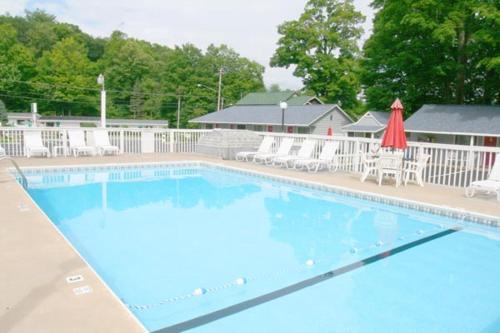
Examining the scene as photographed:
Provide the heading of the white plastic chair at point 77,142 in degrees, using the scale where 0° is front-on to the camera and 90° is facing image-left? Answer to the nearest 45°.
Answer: approximately 315°

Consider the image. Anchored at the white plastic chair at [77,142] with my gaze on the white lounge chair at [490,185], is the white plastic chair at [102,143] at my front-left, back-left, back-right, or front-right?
front-left

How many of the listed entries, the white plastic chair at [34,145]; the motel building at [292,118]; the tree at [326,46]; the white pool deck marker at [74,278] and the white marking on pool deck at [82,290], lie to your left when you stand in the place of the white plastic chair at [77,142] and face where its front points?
2

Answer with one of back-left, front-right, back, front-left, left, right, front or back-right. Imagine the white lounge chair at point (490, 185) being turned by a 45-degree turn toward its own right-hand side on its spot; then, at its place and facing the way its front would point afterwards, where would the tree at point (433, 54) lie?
front-right

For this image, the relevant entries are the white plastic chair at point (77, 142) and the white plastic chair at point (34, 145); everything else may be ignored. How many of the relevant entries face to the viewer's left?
0

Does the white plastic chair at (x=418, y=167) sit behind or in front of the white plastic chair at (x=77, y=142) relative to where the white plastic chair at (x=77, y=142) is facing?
in front

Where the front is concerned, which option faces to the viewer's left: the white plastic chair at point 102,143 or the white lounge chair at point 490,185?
the white lounge chair

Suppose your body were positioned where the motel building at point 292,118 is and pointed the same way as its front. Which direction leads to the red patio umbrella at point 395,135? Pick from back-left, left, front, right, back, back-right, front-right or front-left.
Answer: front-left

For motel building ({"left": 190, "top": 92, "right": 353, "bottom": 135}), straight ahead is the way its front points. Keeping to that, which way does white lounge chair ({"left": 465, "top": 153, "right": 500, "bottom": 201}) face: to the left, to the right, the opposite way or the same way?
to the right

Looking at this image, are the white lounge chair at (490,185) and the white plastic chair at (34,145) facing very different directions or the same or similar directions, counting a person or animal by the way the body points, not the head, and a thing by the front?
very different directions

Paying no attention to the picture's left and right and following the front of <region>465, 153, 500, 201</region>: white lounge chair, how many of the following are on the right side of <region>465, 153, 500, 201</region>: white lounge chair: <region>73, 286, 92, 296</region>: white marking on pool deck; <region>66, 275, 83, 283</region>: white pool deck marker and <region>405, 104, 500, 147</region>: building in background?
1

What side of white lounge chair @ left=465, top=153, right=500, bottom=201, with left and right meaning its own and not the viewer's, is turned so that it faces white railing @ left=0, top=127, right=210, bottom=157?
front

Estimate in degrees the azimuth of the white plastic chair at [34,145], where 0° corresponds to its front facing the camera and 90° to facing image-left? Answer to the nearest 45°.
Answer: approximately 315°

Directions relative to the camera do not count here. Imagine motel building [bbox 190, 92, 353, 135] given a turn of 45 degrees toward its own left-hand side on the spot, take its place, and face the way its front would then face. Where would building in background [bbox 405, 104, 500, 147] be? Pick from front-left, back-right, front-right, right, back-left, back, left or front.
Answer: front-left

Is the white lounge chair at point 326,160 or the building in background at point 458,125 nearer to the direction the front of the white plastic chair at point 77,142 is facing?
the white lounge chair

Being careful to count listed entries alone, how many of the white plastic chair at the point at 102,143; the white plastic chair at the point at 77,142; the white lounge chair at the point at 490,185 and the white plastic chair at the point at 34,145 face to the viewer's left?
1

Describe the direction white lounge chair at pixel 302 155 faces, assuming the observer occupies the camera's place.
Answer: facing the viewer and to the left of the viewer

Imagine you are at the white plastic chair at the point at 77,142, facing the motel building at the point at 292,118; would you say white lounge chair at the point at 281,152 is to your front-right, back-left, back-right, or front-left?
front-right

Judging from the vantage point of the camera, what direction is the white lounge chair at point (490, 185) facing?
facing to the left of the viewer
